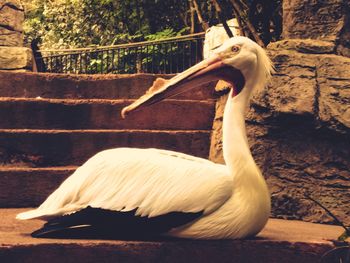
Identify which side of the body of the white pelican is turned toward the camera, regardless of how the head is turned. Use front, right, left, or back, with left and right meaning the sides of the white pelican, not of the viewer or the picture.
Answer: right

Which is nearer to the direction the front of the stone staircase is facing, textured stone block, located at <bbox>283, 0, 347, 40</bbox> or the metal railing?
the textured stone block

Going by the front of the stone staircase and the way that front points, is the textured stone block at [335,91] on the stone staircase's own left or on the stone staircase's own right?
on the stone staircase's own left

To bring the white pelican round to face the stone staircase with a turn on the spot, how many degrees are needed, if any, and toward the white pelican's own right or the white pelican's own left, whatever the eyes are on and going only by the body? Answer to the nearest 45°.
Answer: approximately 90° to the white pelican's own left

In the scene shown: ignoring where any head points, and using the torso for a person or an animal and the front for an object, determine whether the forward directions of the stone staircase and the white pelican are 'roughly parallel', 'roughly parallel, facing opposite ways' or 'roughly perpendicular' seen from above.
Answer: roughly perpendicular

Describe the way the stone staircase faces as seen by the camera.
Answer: facing the viewer

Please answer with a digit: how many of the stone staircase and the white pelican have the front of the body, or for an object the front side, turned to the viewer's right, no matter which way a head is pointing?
1

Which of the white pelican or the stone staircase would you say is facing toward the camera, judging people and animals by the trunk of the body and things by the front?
the stone staircase

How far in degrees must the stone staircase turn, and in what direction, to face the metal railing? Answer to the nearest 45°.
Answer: approximately 180°

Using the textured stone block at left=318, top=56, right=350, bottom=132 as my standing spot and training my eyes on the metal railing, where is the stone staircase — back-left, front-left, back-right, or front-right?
front-left

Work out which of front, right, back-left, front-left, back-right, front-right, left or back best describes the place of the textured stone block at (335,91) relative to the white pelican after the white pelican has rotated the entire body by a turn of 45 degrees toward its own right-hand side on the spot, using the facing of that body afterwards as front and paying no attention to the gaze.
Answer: left
